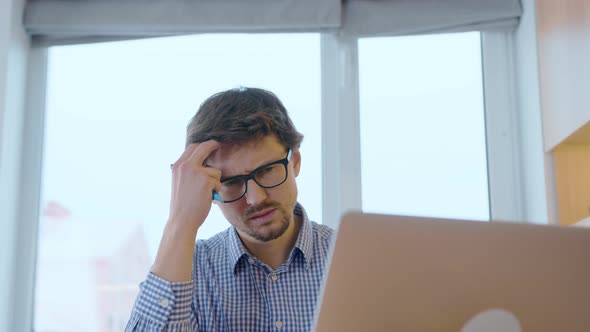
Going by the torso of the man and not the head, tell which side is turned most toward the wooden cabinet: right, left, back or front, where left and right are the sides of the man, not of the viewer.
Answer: left

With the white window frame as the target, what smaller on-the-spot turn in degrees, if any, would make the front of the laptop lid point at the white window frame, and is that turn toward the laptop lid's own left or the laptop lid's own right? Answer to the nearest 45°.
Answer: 0° — it already faces it

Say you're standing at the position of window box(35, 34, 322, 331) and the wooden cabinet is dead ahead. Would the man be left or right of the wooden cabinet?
right

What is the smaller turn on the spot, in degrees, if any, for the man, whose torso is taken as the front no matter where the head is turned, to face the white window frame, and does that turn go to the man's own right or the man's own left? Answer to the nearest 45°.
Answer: approximately 180°

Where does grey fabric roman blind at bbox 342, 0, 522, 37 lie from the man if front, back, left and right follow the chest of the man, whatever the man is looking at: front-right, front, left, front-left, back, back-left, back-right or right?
back-left

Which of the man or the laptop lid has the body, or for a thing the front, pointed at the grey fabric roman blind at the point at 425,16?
the laptop lid

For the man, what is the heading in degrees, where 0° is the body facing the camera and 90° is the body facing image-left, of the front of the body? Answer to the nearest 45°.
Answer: approximately 0°

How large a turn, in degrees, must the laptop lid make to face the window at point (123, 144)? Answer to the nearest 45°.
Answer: approximately 45° to its left

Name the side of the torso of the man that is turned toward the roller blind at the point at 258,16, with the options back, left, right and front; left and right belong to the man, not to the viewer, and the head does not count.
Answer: back

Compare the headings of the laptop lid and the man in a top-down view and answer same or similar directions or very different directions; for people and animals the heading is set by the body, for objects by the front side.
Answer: very different directions

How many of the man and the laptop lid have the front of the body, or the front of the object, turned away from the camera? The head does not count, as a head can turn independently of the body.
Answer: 1

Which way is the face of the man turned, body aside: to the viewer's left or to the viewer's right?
to the viewer's right

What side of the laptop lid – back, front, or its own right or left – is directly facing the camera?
back

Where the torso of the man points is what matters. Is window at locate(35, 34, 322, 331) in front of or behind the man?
behind

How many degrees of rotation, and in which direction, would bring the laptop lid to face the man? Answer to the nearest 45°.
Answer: approximately 45° to its left
